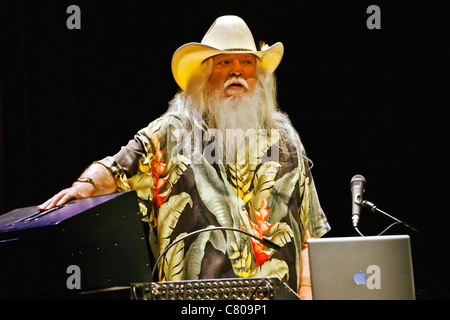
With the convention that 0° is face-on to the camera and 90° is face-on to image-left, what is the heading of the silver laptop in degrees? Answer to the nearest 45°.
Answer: approximately 180°

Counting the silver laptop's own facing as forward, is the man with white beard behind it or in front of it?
in front
